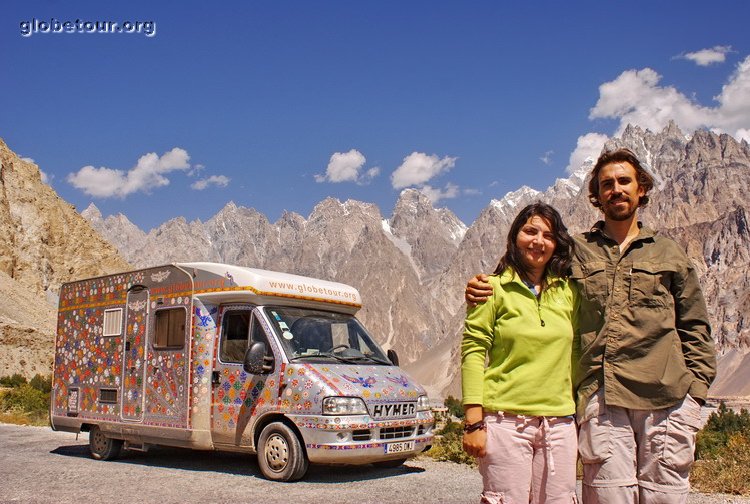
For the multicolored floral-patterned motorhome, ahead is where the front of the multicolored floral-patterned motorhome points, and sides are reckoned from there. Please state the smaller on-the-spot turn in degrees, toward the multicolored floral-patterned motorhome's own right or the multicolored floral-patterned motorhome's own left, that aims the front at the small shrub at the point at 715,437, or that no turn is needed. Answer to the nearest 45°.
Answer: approximately 45° to the multicolored floral-patterned motorhome's own left

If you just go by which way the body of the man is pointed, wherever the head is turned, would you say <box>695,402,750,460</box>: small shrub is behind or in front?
behind

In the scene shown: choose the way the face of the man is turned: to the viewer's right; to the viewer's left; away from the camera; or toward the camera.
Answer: toward the camera

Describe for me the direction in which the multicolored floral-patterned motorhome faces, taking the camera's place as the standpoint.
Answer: facing the viewer and to the right of the viewer

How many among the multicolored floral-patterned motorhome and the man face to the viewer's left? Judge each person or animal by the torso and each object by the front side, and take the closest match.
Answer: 0

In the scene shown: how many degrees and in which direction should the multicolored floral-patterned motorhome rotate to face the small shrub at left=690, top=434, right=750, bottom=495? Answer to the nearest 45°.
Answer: approximately 45° to its left

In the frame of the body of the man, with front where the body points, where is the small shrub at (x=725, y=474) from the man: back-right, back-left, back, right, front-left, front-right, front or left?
back

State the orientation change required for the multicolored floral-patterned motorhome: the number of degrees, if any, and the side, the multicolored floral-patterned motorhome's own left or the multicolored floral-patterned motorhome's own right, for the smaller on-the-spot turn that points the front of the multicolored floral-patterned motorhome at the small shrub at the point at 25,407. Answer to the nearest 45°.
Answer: approximately 180°

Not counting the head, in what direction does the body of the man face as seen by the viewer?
toward the camera

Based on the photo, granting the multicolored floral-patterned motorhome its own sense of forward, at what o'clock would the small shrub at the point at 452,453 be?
The small shrub is roughly at 10 o'clock from the multicolored floral-patterned motorhome.

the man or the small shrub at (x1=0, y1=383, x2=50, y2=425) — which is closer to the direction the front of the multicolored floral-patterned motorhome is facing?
the man

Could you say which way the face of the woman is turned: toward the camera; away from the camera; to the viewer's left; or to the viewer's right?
toward the camera

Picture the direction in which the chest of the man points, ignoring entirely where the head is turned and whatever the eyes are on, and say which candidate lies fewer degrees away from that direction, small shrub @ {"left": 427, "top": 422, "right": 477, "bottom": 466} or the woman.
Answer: the woman
